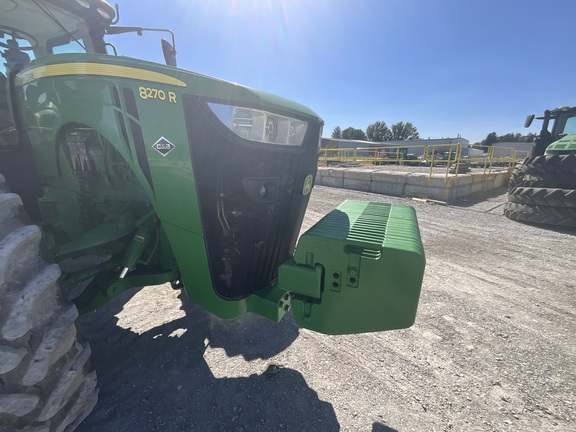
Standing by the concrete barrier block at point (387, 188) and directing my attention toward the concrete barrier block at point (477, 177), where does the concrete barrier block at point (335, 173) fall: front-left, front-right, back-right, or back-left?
back-left

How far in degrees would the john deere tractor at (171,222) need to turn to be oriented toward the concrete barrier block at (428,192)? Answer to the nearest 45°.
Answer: approximately 45° to its left

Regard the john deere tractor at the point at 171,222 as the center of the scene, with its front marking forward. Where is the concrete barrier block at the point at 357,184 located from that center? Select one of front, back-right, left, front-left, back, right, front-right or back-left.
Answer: front-left

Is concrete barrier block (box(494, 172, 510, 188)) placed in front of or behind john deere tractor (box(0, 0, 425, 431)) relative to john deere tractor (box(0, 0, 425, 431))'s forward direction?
in front

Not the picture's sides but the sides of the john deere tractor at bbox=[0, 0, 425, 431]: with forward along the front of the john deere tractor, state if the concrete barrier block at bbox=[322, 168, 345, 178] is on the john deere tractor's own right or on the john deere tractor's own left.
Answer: on the john deere tractor's own left

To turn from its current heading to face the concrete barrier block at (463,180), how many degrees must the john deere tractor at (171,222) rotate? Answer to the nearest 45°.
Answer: approximately 45° to its left

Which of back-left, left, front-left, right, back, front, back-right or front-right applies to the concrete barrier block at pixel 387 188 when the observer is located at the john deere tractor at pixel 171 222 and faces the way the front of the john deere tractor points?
front-left

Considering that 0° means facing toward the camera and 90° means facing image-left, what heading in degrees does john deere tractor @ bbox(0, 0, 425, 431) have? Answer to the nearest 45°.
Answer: approximately 270°

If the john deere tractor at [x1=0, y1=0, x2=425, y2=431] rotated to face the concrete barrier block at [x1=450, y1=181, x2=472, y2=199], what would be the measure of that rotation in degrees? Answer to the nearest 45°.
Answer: approximately 45° to its left
